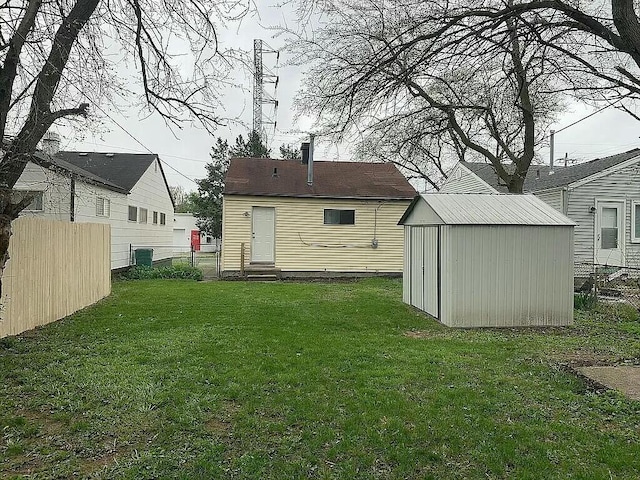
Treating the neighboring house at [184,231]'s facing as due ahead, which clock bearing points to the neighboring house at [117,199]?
the neighboring house at [117,199] is roughly at 12 o'clock from the neighboring house at [184,231].

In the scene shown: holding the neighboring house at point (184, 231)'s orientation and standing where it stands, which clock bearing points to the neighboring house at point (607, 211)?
the neighboring house at point (607, 211) is roughly at 11 o'clock from the neighboring house at point (184, 231).

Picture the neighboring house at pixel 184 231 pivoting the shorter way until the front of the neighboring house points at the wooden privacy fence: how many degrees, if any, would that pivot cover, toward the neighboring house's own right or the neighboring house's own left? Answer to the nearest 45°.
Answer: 0° — it already faces it

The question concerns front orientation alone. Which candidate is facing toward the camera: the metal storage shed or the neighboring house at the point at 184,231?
the neighboring house

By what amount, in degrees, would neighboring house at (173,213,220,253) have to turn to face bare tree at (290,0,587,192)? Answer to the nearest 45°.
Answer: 0° — it already faces it

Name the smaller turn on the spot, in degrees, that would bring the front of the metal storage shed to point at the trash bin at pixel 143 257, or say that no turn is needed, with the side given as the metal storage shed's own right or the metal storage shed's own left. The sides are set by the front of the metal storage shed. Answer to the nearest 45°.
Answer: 0° — it already faces it

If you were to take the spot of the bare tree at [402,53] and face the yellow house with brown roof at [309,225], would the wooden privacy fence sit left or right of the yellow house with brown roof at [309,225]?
left

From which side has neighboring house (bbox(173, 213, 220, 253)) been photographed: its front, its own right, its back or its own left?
front

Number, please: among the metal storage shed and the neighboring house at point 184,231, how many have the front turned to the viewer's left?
1

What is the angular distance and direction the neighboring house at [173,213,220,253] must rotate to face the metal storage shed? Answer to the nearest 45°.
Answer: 0° — it already faces it

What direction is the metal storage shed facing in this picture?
to the viewer's left

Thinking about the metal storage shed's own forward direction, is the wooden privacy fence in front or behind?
in front
